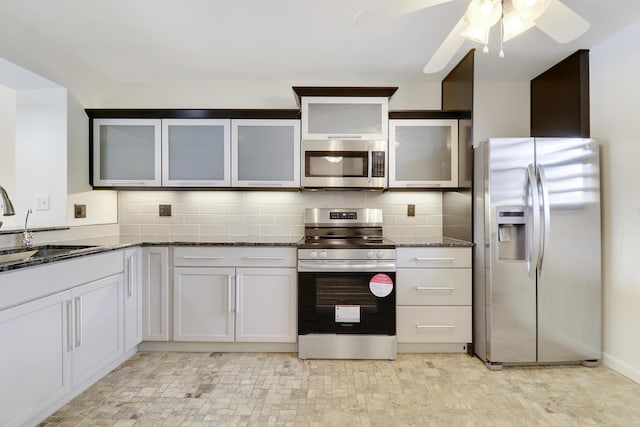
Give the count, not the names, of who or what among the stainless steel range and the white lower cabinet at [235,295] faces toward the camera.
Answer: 2

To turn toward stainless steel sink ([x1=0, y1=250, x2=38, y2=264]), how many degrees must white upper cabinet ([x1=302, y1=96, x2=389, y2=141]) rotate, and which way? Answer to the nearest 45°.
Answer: approximately 45° to its right

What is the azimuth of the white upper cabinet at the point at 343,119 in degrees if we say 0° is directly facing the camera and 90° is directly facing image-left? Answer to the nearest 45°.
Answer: approximately 0°

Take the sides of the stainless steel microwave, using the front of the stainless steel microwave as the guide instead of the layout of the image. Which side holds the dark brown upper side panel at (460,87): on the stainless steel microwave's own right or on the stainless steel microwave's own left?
on the stainless steel microwave's own left

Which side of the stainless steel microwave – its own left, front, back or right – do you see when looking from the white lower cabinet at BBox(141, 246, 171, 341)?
right

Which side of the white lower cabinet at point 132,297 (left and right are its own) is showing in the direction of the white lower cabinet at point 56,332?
right

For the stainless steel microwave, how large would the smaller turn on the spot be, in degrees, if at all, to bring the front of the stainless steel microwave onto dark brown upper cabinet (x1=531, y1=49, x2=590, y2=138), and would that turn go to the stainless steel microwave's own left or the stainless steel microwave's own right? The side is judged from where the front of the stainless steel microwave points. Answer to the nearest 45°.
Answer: approximately 90° to the stainless steel microwave's own left

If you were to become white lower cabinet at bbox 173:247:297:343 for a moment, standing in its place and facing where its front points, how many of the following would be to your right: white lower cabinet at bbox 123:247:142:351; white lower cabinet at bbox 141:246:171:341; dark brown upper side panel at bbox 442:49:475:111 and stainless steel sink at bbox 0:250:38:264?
3
